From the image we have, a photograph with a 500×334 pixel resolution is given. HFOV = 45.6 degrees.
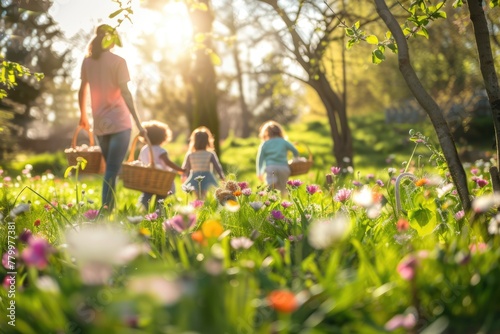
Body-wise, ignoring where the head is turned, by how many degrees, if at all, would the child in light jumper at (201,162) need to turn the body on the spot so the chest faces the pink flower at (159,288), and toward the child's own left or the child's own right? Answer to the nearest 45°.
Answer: approximately 180°

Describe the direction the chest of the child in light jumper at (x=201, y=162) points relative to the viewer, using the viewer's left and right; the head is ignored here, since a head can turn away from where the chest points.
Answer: facing away from the viewer

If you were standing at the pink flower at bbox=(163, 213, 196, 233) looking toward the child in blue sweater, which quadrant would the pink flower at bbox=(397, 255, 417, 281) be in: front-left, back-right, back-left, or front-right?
back-right

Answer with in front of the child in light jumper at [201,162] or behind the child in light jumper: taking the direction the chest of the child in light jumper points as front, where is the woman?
behind

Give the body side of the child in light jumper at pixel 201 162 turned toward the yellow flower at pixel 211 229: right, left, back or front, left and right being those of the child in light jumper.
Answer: back

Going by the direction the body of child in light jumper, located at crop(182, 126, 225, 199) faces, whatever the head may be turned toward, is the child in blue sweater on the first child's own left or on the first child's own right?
on the first child's own right

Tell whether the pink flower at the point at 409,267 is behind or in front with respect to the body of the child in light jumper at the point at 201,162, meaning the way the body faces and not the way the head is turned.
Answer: behind

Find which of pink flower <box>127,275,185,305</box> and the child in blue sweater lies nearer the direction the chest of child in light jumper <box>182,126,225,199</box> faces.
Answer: the child in blue sweater

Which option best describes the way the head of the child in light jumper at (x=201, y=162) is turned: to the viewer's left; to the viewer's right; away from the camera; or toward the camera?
away from the camera

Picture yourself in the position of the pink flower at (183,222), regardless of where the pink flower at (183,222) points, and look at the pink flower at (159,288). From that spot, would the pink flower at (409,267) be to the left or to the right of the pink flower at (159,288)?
left

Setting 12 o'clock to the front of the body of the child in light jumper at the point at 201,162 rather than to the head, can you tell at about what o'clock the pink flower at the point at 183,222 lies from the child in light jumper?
The pink flower is roughly at 6 o'clock from the child in light jumper.

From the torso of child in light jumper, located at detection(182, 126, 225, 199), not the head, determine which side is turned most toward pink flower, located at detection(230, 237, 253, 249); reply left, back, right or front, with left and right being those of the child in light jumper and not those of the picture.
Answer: back
